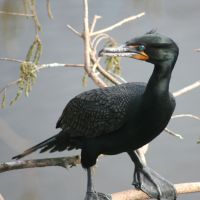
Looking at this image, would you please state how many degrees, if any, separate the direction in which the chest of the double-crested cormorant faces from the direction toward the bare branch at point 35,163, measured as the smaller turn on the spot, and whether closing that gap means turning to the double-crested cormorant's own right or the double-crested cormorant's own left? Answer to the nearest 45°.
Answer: approximately 180°

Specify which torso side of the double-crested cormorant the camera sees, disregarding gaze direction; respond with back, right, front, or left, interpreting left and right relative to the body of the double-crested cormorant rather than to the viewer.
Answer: right
